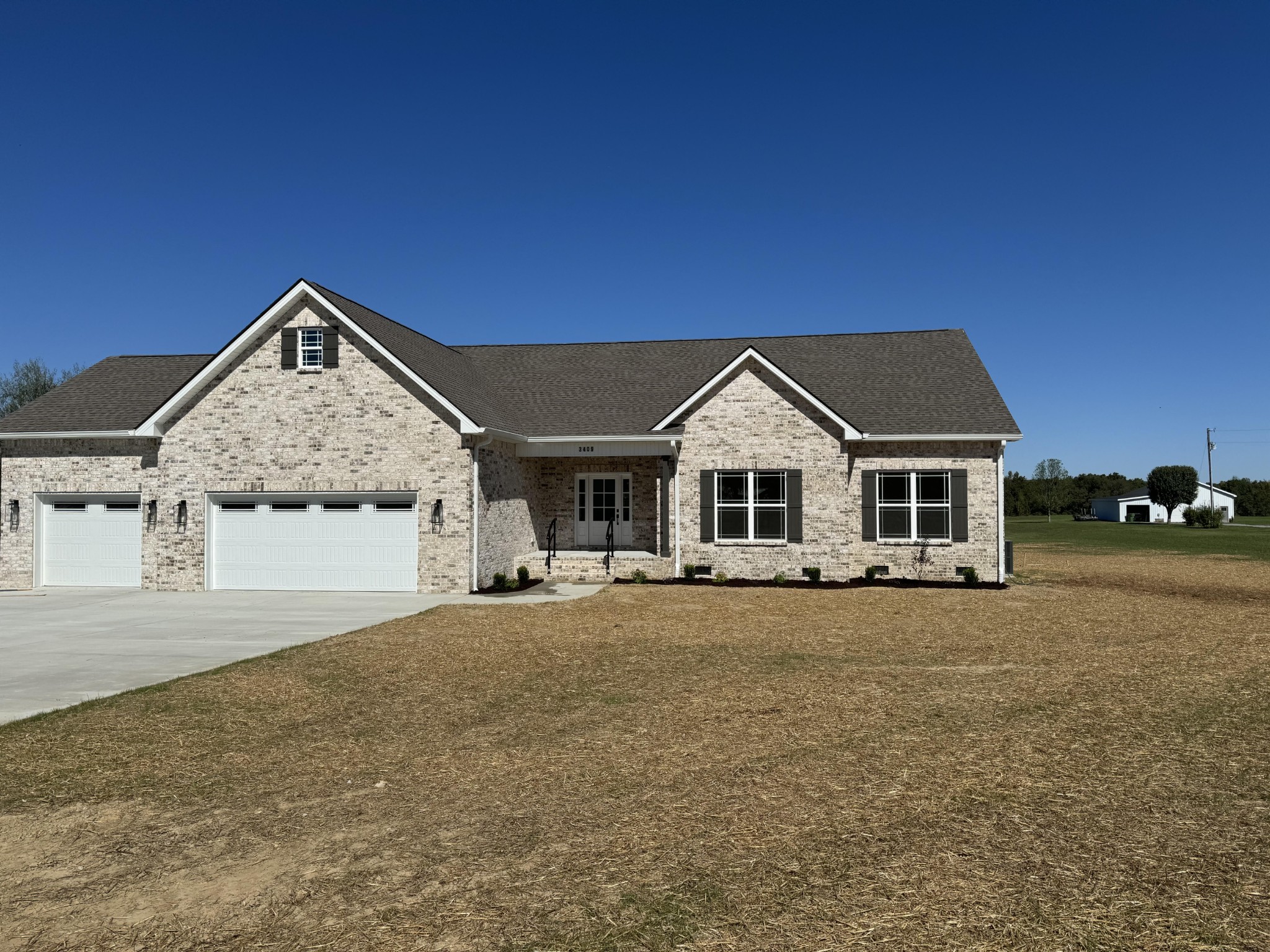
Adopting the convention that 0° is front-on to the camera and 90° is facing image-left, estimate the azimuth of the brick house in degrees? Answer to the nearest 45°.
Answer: approximately 0°
